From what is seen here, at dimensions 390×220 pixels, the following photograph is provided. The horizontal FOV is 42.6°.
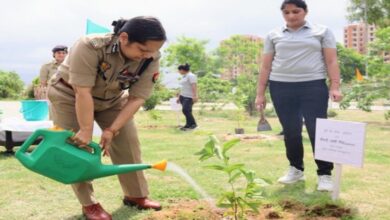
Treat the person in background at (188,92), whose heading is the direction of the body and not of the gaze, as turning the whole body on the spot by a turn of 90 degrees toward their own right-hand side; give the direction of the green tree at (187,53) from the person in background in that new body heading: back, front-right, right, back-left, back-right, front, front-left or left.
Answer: front-right

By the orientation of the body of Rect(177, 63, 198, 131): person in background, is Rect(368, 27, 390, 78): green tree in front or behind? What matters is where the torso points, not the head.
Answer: behind

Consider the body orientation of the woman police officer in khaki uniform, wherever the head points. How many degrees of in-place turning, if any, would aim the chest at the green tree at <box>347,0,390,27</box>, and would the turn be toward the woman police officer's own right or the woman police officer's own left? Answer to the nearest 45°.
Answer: approximately 90° to the woman police officer's own left

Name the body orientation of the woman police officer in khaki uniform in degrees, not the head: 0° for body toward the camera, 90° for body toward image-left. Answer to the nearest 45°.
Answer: approximately 315°

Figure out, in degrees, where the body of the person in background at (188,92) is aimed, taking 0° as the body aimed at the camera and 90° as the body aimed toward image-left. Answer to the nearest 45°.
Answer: approximately 45°

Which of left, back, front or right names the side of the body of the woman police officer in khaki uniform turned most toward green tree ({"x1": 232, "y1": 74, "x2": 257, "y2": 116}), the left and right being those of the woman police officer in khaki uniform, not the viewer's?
left

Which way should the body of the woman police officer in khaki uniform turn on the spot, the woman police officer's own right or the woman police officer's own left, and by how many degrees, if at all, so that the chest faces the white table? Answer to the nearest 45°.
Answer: approximately 135° to the woman police officer's own left

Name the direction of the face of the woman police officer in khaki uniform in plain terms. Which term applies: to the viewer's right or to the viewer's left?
to the viewer's right
